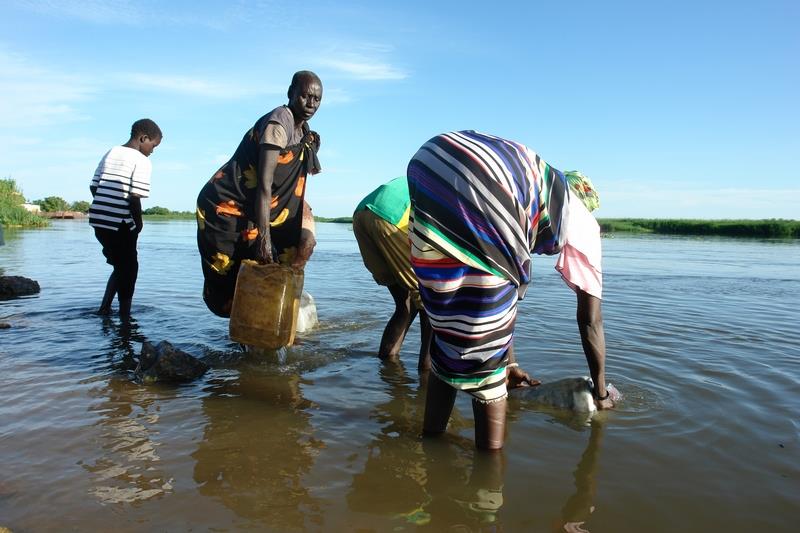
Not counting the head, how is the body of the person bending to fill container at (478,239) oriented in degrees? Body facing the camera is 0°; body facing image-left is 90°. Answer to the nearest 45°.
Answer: approximately 225°

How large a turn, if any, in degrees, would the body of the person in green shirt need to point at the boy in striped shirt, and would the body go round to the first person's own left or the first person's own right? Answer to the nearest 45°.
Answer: approximately 135° to the first person's own left

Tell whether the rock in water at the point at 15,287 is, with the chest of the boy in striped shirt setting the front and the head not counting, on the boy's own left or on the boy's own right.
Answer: on the boy's own left

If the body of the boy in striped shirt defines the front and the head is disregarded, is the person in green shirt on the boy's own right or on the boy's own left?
on the boy's own right

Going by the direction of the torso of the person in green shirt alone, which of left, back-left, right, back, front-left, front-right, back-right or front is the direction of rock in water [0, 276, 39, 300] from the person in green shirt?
back-left
